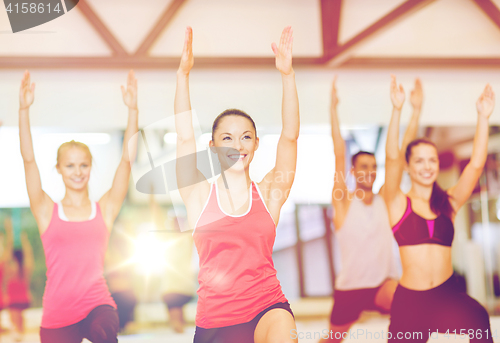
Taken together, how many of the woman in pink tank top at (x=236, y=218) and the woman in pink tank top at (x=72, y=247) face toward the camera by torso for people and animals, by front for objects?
2

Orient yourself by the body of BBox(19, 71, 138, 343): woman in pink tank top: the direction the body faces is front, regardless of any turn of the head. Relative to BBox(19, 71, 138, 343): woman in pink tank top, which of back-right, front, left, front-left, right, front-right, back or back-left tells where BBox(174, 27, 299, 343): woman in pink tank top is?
front-left

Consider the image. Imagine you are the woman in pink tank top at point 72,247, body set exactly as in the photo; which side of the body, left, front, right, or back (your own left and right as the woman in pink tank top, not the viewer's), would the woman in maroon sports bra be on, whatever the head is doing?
left

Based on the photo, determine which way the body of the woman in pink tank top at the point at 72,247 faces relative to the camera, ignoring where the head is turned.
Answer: toward the camera

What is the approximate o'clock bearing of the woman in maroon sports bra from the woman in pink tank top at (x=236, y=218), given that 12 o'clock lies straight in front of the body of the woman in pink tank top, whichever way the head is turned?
The woman in maroon sports bra is roughly at 8 o'clock from the woman in pink tank top.

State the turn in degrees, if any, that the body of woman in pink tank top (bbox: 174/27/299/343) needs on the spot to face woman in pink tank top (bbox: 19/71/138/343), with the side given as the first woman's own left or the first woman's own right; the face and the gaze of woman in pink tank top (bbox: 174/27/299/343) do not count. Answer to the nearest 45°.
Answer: approximately 135° to the first woman's own right

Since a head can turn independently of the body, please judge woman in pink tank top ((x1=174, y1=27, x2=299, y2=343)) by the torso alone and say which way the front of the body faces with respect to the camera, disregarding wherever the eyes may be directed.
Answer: toward the camera
